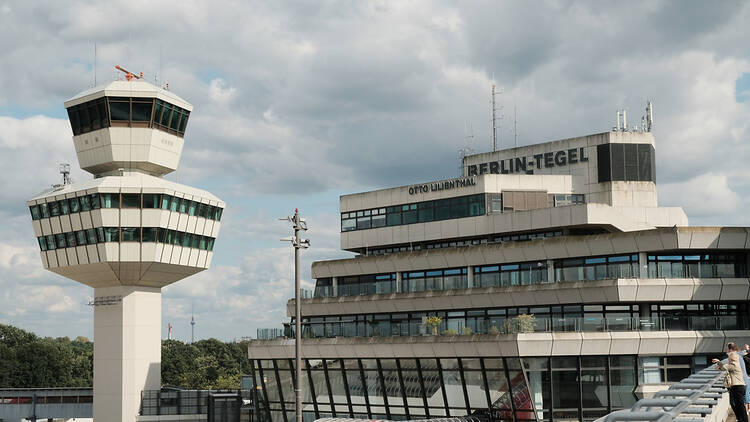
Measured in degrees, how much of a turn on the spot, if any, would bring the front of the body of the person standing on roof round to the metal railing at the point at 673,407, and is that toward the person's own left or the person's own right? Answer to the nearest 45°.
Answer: approximately 90° to the person's own left

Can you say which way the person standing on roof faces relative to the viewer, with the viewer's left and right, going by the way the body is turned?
facing to the left of the viewer

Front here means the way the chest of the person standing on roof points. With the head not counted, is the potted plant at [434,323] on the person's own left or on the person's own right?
on the person's own right
